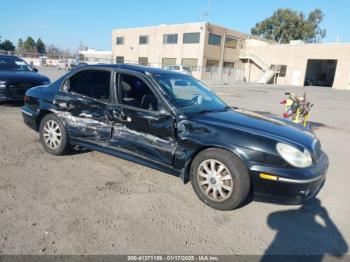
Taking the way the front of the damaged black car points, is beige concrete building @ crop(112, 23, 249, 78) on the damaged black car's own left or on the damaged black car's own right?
on the damaged black car's own left

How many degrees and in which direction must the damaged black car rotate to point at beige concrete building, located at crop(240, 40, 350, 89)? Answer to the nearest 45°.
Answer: approximately 135° to its left

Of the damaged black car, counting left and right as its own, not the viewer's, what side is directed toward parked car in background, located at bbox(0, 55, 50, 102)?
back

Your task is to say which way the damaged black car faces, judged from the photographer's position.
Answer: facing the viewer and to the right of the viewer

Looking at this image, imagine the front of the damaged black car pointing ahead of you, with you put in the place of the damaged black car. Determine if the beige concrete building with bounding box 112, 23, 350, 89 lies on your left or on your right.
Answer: on your left
